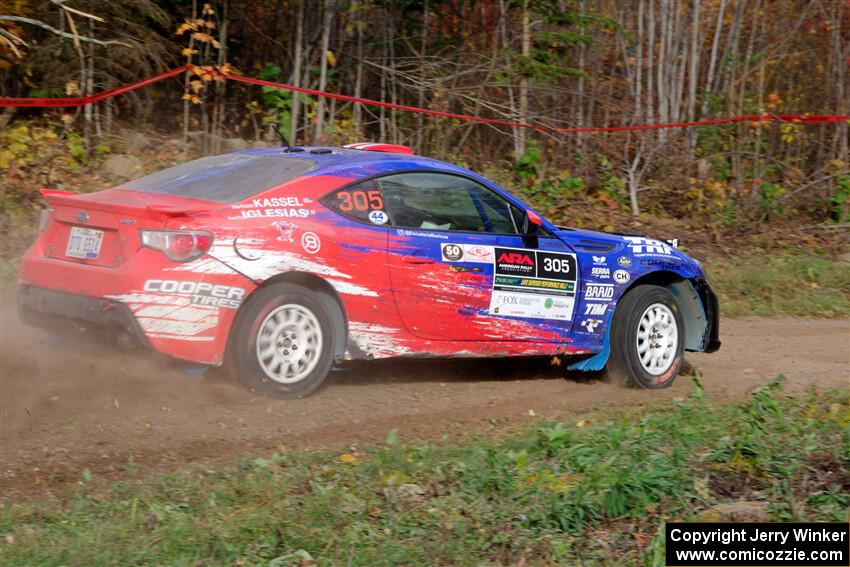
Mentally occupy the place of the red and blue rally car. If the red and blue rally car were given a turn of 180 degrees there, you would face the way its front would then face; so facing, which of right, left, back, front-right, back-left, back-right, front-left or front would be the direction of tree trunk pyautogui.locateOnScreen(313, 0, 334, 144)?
back-right

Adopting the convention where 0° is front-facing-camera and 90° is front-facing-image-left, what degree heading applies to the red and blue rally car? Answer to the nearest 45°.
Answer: approximately 225°

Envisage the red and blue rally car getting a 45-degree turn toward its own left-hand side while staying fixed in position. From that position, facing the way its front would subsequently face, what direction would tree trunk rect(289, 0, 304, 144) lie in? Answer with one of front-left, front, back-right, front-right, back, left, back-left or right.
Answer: front

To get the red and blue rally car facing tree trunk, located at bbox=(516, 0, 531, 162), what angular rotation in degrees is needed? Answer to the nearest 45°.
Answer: approximately 45° to its left
